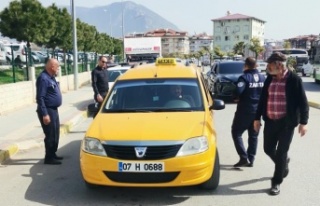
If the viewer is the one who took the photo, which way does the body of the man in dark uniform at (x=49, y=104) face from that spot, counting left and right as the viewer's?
facing to the right of the viewer

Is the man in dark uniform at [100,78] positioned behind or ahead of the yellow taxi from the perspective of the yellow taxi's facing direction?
behind

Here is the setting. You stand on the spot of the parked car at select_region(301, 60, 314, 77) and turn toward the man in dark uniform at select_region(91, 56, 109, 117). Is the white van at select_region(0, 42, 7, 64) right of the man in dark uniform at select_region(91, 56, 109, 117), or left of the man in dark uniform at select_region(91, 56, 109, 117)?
right

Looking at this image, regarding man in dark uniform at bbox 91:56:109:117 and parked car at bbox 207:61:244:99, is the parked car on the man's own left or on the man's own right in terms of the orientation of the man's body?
on the man's own left

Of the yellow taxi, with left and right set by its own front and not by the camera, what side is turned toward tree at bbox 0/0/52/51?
back

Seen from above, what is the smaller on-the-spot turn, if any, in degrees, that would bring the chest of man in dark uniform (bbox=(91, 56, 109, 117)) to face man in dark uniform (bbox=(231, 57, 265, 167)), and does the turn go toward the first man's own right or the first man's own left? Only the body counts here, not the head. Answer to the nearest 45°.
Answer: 0° — they already face them

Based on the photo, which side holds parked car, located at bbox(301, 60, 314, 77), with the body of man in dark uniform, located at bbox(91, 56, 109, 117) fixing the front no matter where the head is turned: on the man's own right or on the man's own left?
on the man's own left

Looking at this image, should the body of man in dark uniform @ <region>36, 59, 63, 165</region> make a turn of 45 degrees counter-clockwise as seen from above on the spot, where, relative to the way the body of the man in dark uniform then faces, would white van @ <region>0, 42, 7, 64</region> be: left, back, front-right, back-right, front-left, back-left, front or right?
front-left
